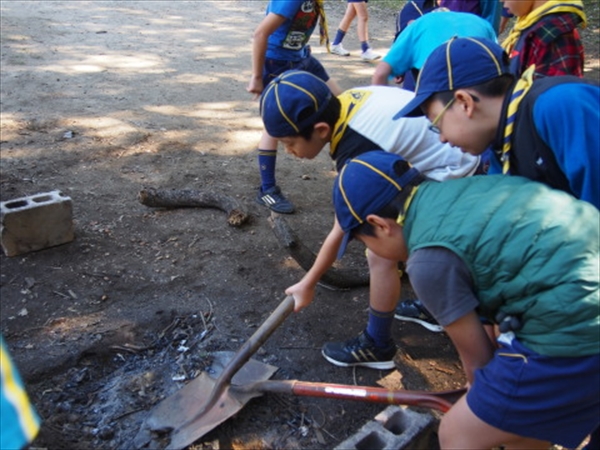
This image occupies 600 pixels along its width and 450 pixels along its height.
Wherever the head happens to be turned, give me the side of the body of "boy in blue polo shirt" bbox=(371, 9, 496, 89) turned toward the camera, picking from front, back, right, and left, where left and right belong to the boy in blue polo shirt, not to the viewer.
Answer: left

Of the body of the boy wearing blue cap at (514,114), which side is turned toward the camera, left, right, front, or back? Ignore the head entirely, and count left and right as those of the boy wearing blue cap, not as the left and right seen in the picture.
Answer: left

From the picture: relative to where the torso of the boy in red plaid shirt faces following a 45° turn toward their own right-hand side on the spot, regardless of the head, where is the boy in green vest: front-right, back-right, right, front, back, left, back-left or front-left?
back-left

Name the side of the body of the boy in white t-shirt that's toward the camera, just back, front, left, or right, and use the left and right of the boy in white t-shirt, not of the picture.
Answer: left

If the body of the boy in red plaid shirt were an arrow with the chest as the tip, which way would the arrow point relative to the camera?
to the viewer's left

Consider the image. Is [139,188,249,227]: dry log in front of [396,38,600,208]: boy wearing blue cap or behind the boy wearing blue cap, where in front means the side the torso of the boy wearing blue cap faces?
in front

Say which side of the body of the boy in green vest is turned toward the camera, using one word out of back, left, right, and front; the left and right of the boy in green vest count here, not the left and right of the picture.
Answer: left

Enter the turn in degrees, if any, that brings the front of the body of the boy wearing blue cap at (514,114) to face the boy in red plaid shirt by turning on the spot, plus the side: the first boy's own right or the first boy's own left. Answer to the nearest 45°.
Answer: approximately 90° to the first boy's own right

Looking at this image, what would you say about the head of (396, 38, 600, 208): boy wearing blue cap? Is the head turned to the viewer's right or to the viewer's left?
to the viewer's left

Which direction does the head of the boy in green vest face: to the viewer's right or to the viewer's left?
to the viewer's left

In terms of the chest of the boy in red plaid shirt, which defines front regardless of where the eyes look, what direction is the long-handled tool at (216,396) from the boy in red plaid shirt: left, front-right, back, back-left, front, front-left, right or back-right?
front-left
